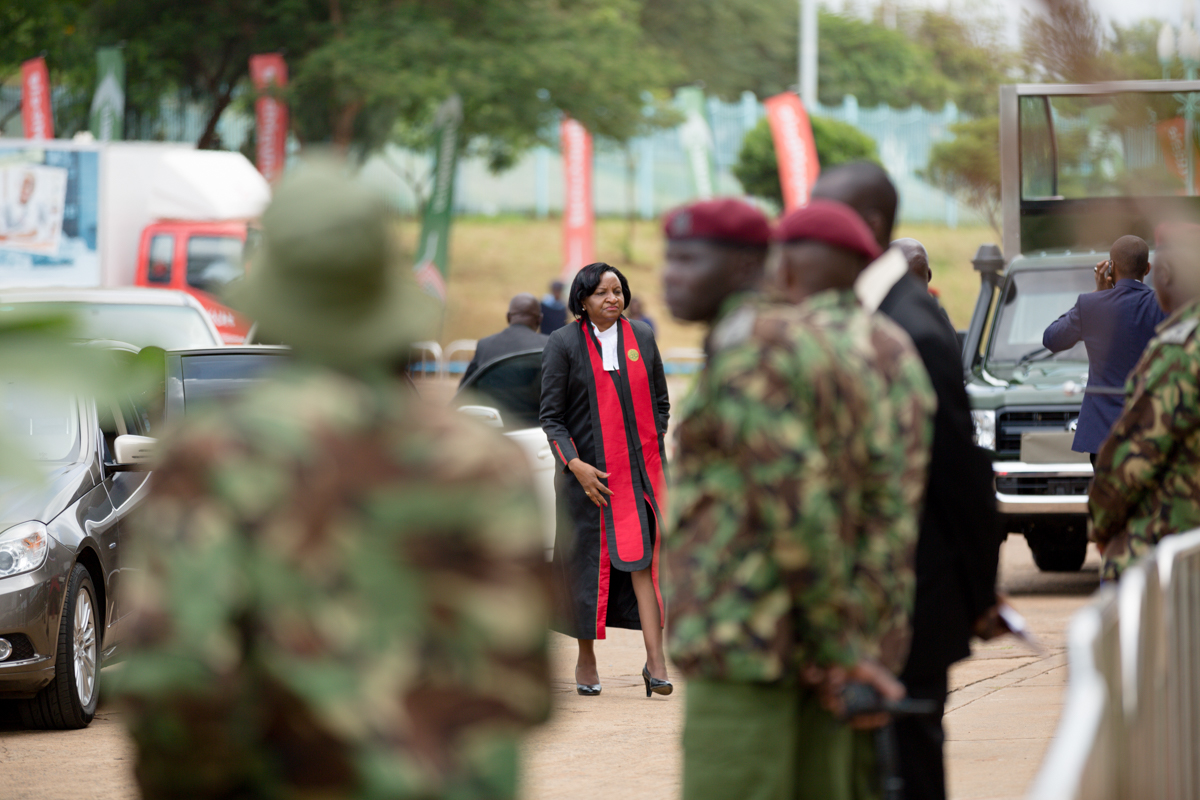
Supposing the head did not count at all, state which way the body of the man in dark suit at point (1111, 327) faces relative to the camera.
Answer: away from the camera

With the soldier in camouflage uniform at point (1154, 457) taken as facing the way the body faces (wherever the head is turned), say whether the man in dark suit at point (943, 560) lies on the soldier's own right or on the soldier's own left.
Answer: on the soldier's own left

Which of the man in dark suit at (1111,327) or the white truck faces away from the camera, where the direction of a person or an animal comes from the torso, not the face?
the man in dark suit

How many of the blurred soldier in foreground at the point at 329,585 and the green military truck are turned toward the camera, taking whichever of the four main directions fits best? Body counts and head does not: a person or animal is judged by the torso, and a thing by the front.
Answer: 1

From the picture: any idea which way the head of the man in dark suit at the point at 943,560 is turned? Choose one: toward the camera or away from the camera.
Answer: away from the camera

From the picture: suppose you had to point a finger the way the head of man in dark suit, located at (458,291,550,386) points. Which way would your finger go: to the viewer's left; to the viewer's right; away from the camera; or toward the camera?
away from the camera

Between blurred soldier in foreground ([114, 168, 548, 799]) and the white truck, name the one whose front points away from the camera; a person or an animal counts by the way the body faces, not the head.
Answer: the blurred soldier in foreground

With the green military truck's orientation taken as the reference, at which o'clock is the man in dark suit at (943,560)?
The man in dark suit is roughly at 12 o'clock from the green military truck.

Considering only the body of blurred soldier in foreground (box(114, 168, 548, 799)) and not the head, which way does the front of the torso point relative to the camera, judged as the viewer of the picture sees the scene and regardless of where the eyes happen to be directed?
away from the camera
